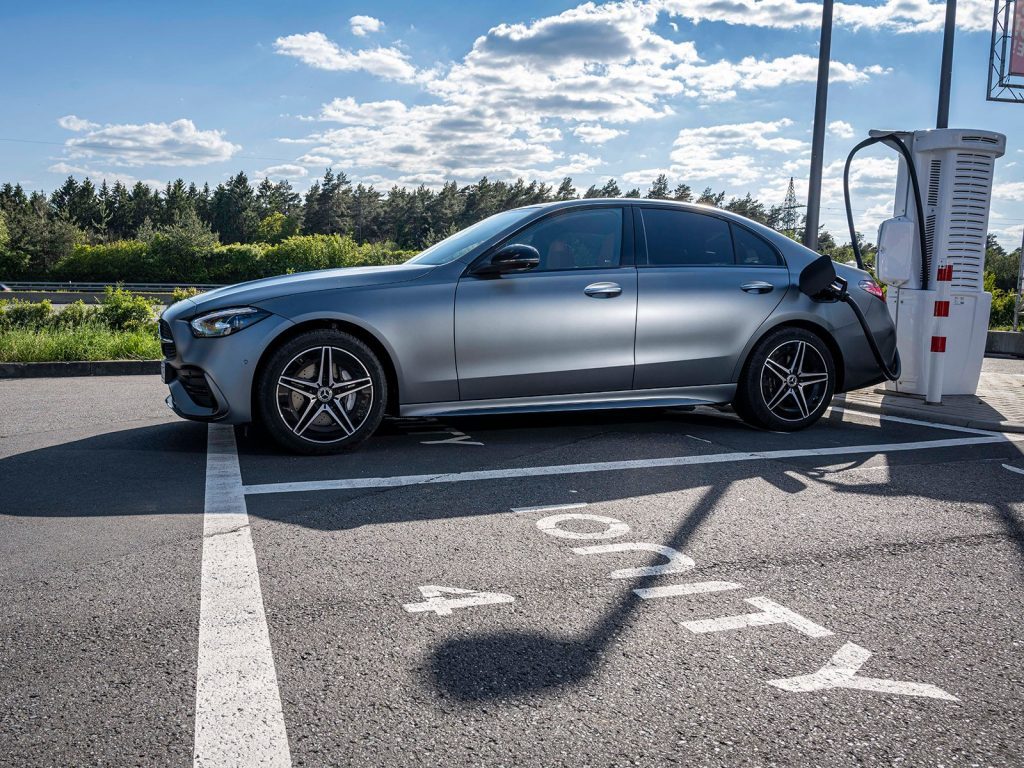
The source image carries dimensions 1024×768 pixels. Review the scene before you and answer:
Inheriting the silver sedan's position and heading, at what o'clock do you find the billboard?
The billboard is roughly at 4 o'clock from the silver sedan.

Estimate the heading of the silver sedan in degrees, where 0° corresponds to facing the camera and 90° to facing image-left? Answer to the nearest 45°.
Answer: approximately 90°

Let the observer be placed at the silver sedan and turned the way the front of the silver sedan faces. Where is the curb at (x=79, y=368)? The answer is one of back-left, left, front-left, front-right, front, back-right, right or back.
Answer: front-right

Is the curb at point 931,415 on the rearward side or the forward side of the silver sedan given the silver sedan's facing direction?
on the rearward side

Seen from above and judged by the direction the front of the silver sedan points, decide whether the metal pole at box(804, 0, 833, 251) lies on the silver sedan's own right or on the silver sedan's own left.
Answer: on the silver sedan's own right

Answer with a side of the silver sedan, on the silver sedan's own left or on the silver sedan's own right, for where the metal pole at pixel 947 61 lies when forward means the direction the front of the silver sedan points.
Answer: on the silver sedan's own right

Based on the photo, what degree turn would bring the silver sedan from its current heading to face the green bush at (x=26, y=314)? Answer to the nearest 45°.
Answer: approximately 45° to its right

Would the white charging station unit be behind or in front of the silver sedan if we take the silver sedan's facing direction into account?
behind

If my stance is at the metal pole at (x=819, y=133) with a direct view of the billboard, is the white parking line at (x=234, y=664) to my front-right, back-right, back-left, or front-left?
back-right

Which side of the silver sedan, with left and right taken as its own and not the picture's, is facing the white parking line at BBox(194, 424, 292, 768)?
left

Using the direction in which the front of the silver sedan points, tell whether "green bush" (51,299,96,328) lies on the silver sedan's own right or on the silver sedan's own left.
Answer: on the silver sedan's own right
